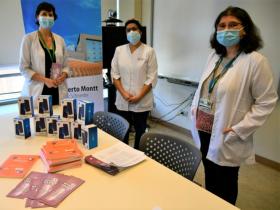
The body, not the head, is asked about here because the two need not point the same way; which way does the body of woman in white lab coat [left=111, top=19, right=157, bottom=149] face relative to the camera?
toward the camera

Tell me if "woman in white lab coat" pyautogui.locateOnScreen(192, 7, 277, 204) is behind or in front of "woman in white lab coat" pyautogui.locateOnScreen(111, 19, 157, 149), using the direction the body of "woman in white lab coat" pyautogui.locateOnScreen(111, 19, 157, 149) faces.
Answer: in front

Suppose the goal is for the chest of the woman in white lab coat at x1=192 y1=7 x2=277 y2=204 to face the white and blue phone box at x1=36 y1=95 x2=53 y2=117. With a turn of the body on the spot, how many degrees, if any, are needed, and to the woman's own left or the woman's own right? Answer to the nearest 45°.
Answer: approximately 45° to the woman's own right

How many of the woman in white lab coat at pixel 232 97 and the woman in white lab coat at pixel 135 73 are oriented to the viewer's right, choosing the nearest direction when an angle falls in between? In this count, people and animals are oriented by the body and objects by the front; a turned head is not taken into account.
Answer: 0

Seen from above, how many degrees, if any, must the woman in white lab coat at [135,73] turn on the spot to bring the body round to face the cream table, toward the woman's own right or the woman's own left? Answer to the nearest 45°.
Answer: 0° — they already face it

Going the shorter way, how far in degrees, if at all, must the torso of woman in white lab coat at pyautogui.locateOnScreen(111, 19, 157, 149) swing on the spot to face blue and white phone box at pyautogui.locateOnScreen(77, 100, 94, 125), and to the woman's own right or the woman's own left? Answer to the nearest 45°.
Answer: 0° — they already face it

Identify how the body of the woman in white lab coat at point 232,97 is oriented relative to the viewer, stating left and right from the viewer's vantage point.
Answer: facing the viewer and to the left of the viewer

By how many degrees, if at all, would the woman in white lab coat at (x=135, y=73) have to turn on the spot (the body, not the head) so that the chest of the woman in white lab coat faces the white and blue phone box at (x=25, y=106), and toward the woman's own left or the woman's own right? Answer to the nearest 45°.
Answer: approximately 45° to the woman's own right
